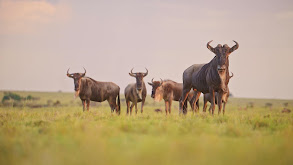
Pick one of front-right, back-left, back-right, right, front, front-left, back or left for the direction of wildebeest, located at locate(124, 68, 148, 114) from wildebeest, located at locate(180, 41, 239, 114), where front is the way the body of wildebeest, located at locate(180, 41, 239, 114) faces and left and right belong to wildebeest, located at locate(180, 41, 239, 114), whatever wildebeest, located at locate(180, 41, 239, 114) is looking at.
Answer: back

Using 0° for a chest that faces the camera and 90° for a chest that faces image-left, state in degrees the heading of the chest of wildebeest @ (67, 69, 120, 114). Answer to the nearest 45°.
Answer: approximately 90°

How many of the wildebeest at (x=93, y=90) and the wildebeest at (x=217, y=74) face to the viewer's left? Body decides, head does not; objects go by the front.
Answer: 1

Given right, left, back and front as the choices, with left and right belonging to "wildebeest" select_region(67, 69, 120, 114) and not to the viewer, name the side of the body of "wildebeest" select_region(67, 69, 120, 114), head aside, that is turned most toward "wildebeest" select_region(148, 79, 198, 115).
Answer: back

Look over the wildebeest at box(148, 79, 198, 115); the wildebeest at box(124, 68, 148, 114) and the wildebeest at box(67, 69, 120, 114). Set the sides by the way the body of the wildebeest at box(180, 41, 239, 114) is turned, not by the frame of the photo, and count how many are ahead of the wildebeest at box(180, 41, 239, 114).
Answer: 0

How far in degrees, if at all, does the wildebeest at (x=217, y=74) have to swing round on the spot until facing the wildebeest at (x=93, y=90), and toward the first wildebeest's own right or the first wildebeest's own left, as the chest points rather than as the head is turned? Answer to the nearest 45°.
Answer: approximately 180°

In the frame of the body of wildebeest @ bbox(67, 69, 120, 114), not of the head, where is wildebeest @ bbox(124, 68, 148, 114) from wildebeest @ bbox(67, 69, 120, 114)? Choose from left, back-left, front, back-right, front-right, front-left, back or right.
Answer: back

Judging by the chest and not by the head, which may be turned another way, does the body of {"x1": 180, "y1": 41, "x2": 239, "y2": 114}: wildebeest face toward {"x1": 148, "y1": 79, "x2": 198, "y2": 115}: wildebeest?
no

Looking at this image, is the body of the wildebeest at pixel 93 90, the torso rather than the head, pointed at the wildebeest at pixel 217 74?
no

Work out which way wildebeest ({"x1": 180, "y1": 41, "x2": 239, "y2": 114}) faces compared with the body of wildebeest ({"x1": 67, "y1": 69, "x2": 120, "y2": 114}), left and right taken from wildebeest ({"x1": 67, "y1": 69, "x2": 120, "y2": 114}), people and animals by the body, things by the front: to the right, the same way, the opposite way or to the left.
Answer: to the left

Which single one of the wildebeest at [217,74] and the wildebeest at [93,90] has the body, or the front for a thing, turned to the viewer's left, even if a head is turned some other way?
the wildebeest at [93,90]

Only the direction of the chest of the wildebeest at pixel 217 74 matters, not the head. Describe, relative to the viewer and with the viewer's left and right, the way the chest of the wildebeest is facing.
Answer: facing the viewer and to the right of the viewer
